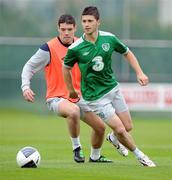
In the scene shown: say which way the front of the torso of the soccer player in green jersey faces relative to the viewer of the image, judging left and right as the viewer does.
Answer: facing the viewer

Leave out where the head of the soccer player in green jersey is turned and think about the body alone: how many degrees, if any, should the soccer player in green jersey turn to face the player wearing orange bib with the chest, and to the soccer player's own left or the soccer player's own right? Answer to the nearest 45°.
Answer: approximately 135° to the soccer player's own right

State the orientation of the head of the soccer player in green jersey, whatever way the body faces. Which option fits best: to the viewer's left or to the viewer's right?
to the viewer's left
